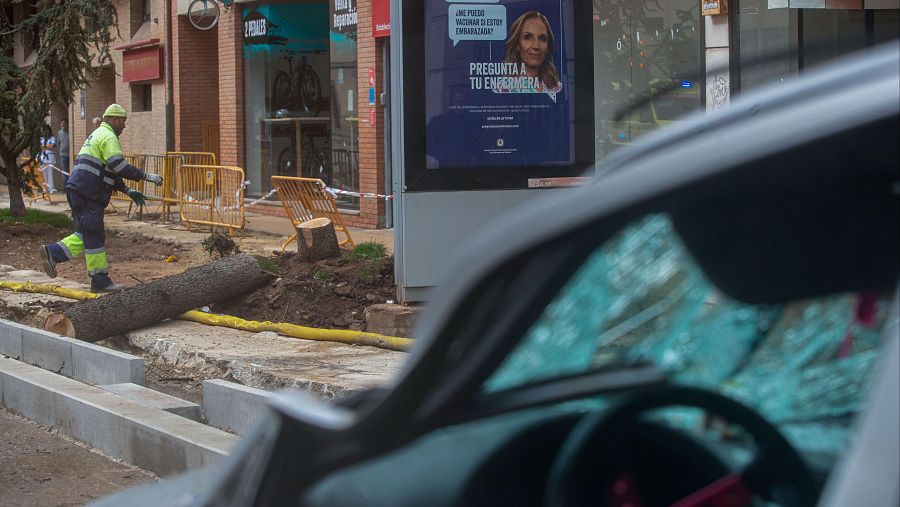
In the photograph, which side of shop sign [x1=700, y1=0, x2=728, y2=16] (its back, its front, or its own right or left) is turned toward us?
front

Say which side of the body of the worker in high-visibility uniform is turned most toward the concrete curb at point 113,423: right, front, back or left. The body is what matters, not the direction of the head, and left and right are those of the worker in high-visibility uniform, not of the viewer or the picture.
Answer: right

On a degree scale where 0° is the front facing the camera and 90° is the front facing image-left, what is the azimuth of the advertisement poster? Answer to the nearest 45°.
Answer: approximately 0°

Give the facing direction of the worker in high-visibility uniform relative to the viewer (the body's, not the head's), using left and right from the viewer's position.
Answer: facing to the right of the viewer

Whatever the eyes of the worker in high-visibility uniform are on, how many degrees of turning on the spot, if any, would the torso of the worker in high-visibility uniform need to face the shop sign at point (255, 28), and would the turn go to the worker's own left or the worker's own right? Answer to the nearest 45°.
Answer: approximately 90° to the worker's own left

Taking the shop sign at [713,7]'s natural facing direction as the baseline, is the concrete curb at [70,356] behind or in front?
in front

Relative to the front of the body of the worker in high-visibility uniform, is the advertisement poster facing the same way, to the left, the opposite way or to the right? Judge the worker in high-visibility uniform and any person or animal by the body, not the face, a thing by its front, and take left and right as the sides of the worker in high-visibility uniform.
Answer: to the right

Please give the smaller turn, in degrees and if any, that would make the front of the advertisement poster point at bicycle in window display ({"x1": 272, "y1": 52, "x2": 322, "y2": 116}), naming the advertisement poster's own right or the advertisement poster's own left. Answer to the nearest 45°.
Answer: approximately 180°
